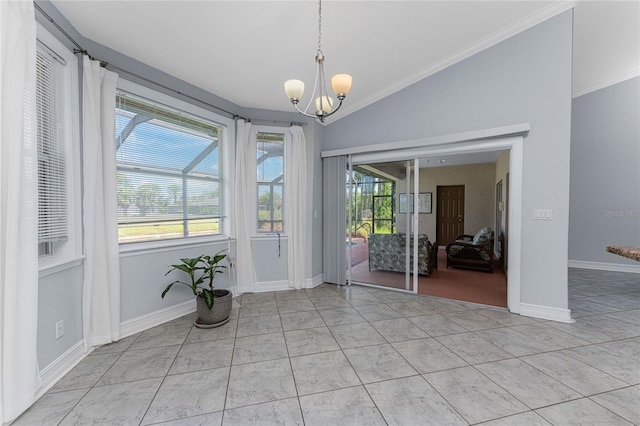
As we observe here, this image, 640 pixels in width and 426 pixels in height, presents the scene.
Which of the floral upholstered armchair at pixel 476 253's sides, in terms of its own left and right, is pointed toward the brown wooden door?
right

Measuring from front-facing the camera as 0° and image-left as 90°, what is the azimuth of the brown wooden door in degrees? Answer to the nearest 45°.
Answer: approximately 0°

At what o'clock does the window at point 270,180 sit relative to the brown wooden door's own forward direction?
The window is roughly at 1 o'clock from the brown wooden door.

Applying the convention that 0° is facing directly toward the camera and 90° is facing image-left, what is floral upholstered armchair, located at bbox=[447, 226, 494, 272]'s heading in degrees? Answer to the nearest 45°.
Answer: approximately 90°

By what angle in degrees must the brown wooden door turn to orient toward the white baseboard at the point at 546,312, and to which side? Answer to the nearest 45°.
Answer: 0° — it already faces it

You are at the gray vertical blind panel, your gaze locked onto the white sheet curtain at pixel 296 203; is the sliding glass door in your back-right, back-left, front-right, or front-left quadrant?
back-left

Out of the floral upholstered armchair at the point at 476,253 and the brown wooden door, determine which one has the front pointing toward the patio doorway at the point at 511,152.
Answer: the brown wooden door
